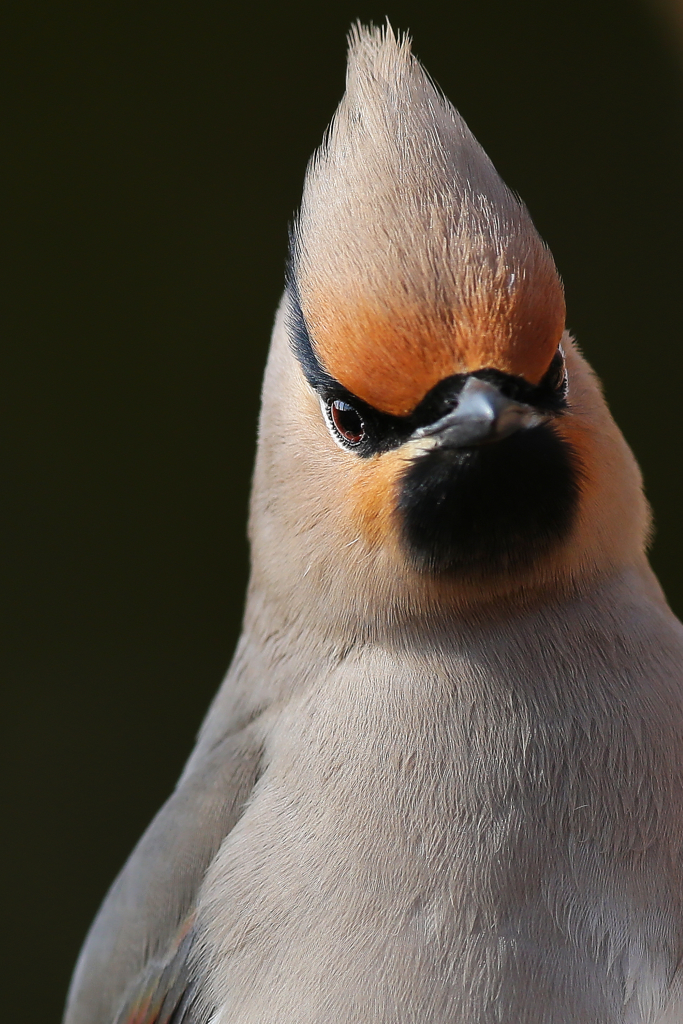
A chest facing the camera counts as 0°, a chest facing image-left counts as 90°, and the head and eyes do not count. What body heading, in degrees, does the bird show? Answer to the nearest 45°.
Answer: approximately 0°
